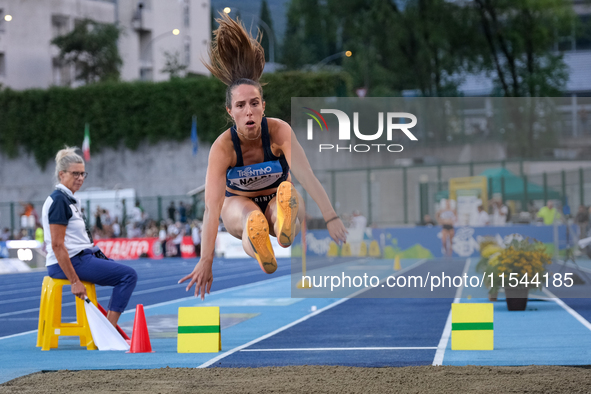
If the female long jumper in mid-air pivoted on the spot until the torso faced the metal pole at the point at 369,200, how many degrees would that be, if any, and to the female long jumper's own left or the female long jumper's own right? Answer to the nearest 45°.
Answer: approximately 180°

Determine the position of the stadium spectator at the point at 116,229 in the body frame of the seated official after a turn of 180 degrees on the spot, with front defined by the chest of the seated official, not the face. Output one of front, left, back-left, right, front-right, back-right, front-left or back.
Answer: right

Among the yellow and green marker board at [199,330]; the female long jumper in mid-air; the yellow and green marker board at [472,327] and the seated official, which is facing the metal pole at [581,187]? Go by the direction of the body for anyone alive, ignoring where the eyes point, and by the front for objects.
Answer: the seated official

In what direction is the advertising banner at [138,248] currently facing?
toward the camera

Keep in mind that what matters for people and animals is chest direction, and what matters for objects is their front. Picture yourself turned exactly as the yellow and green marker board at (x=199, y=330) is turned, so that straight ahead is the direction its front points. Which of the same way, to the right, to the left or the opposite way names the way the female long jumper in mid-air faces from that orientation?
the same way

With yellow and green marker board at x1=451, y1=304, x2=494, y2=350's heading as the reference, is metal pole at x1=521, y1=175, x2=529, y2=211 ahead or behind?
behind

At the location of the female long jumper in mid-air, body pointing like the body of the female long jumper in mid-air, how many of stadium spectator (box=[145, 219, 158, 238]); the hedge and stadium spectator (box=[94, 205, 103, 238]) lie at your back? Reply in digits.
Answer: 3

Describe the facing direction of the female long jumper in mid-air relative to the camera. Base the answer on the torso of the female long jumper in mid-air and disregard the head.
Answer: toward the camera

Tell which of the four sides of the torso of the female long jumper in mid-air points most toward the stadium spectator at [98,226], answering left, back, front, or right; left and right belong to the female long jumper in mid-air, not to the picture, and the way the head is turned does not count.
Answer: back

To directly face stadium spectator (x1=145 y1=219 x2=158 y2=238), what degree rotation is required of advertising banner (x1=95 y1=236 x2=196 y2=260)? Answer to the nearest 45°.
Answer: approximately 135° to its left

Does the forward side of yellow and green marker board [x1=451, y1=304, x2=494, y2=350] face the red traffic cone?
no

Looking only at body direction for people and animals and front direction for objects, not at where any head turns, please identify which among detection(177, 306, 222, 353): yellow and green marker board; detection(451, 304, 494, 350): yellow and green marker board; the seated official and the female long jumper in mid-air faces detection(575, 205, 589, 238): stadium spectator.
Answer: the seated official

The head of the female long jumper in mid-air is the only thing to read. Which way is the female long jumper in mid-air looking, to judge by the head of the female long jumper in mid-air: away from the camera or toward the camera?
toward the camera

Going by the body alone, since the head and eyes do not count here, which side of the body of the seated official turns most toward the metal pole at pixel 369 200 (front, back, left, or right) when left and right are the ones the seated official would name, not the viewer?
left

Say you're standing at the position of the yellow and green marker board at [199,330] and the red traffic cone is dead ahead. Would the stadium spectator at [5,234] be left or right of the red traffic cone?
right

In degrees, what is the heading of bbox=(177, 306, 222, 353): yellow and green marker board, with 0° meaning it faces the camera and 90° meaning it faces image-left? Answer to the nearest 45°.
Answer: approximately 0°

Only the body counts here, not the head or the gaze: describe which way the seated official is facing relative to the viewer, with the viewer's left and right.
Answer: facing to the right of the viewer
